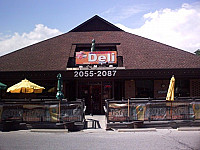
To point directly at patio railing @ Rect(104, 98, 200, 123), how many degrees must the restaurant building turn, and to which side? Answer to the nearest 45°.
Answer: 0° — it already faces it

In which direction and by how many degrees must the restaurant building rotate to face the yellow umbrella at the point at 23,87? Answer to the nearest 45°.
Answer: approximately 45° to its right

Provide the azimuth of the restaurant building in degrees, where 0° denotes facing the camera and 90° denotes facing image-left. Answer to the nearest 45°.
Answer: approximately 0°

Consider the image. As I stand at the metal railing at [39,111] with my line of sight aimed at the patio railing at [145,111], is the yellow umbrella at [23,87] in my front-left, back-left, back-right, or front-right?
back-left

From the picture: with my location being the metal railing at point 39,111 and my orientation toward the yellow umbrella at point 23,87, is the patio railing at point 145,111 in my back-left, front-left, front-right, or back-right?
back-right
